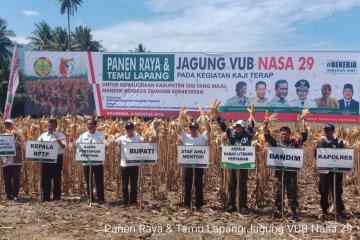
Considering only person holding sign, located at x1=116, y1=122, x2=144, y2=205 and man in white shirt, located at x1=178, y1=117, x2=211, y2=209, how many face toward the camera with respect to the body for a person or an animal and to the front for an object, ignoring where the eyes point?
2

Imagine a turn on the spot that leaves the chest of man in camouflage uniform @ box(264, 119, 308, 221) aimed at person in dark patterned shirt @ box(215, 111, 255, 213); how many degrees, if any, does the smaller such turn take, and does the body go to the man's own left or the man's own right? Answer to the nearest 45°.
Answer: approximately 90° to the man's own right

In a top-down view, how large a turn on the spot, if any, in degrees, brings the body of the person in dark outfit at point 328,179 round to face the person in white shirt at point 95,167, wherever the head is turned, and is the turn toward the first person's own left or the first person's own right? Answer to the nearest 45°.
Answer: approximately 90° to the first person's own right

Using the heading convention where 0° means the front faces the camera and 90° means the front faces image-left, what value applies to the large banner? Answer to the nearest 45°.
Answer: approximately 0°

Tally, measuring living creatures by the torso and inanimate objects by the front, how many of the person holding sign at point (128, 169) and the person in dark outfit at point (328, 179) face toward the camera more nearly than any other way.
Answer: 2

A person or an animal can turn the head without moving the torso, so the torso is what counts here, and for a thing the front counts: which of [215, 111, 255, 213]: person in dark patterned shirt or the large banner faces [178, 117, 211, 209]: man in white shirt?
the large banner

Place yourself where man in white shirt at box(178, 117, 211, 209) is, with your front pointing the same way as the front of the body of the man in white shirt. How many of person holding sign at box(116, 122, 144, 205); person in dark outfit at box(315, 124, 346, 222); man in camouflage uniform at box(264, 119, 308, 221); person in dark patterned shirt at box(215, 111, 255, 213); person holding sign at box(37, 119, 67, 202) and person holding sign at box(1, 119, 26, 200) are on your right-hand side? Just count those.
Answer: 3

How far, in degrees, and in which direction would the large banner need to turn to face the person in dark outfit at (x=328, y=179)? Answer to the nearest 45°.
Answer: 0° — it already faces them

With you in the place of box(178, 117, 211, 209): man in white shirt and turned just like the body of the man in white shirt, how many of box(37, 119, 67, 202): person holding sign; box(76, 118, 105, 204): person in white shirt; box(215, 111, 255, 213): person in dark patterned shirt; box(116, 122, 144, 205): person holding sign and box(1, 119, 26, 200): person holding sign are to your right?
4

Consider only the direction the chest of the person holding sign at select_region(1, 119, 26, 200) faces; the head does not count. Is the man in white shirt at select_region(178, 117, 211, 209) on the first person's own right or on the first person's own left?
on the first person's own left
